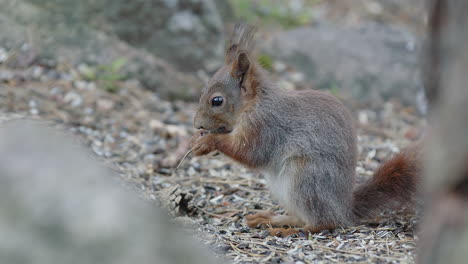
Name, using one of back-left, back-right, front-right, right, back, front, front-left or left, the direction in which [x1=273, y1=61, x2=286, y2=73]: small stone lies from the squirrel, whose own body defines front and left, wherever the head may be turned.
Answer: right

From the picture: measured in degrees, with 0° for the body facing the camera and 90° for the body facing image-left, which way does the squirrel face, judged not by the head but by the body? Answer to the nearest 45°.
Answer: approximately 90°

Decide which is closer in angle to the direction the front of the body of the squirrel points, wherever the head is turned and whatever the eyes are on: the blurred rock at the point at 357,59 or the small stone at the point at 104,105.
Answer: the small stone

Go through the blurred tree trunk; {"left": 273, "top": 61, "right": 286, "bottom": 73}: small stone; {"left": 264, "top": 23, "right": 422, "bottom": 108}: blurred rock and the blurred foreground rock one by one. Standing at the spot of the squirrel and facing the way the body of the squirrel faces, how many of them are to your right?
2

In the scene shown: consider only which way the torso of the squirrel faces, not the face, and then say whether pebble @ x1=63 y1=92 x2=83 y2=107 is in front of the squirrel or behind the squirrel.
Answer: in front

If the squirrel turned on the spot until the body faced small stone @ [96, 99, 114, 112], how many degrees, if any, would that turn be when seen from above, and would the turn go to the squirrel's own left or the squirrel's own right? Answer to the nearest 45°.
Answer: approximately 45° to the squirrel's own right

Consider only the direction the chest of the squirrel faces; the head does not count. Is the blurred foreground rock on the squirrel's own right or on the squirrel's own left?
on the squirrel's own left

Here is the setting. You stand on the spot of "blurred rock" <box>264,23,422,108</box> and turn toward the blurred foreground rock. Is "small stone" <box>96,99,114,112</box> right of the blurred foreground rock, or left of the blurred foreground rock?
right

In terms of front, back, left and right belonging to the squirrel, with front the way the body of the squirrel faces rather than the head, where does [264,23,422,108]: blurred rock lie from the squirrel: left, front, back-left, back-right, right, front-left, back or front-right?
right

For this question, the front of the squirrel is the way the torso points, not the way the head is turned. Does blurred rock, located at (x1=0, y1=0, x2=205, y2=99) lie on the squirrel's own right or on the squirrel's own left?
on the squirrel's own right

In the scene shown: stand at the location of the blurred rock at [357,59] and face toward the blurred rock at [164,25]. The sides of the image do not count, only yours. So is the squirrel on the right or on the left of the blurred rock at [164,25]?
left
